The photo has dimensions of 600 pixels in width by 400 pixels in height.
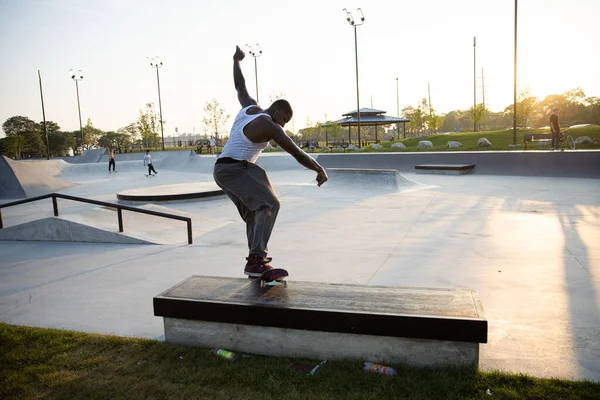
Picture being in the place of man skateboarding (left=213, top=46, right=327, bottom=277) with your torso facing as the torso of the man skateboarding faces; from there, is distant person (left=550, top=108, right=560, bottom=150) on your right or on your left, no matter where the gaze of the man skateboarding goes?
on your left

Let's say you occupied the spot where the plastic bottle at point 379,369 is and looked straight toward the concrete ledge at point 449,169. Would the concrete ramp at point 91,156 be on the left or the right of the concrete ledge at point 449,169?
left

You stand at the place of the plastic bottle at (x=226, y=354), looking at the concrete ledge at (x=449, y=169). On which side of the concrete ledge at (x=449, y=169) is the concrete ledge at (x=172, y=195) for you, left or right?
left

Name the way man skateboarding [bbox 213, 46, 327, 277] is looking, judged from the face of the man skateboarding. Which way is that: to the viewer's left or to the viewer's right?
to the viewer's right

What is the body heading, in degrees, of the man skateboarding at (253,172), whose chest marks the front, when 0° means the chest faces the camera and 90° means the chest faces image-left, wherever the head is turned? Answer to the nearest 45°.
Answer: approximately 270°

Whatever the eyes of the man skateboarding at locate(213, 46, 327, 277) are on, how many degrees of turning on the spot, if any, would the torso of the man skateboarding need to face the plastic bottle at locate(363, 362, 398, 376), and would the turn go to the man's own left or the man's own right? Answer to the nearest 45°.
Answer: approximately 45° to the man's own right

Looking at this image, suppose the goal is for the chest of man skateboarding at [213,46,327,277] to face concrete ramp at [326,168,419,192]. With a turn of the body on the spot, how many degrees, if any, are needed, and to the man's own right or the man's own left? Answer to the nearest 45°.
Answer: approximately 90° to the man's own left

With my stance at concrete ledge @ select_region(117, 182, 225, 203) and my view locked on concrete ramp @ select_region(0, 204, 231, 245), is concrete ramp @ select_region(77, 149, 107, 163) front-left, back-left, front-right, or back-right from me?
back-right
